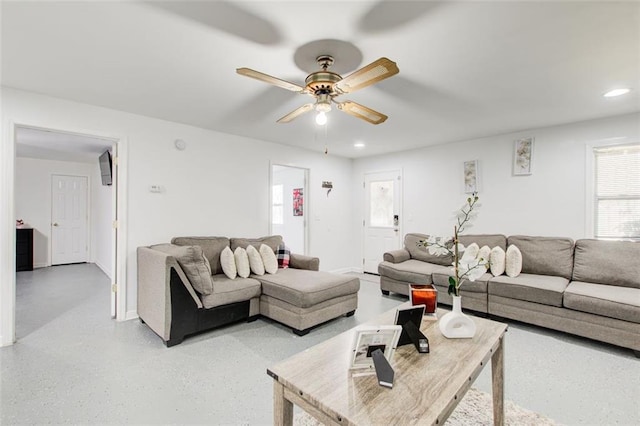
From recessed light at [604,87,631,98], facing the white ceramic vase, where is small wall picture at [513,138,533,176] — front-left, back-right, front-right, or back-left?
back-right

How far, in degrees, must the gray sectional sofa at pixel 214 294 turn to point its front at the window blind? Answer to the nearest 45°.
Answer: approximately 45° to its left

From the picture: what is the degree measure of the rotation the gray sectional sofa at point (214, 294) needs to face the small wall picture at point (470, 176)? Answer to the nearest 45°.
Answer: approximately 45° to its left

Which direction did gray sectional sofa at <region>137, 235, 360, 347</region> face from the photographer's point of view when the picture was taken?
facing the viewer and to the right of the viewer

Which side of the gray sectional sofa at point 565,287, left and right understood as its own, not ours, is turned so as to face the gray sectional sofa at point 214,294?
front

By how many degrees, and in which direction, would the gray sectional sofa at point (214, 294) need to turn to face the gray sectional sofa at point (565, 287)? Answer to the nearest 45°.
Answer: approximately 45° to its left

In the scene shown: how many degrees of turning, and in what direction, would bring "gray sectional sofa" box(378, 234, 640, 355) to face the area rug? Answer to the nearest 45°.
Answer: approximately 45° to its left

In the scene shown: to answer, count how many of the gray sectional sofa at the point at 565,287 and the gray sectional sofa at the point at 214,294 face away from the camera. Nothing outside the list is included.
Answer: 0

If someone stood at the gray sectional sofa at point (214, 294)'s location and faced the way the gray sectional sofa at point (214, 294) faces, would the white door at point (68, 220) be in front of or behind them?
behind

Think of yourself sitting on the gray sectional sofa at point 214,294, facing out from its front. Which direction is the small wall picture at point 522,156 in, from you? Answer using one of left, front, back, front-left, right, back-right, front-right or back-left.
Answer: front-left

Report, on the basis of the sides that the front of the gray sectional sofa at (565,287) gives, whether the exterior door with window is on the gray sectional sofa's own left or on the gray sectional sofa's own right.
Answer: on the gray sectional sofa's own right

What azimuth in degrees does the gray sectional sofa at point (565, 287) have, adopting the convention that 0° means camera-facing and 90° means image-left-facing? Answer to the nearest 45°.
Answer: approximately 45°

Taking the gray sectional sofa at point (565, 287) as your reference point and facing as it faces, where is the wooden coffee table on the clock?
The wooden coffee table is roughly at 11 o'clock from the gray sectional sofa.
